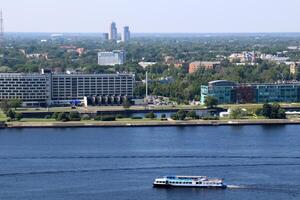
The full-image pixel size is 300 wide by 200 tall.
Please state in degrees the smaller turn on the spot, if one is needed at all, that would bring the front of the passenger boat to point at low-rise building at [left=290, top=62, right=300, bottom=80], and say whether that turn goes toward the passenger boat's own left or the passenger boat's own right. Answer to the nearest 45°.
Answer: approximately 90° to the passenger boat's own right

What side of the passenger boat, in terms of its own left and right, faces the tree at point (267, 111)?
right

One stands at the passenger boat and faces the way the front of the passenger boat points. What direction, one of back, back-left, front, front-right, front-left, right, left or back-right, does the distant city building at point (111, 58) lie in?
right

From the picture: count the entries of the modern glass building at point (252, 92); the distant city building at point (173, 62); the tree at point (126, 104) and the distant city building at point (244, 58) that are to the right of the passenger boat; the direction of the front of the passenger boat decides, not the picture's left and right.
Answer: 4

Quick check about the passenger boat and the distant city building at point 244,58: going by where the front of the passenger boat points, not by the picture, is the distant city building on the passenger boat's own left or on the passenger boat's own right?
on the passenger boat's own right

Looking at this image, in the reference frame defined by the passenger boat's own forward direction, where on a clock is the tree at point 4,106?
The tree is roughly at 2 o'clock from the passenger boat.

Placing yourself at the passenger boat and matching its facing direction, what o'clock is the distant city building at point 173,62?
The distant city building is roughly at 3 o'clock from the passenger boat.

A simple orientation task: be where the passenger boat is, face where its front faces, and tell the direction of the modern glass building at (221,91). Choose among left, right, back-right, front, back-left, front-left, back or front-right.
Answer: right

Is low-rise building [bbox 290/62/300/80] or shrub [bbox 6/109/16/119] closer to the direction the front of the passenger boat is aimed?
the shrub

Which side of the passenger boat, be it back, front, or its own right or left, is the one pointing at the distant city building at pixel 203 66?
right

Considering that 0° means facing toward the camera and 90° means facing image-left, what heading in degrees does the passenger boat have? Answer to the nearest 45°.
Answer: approximately 90°

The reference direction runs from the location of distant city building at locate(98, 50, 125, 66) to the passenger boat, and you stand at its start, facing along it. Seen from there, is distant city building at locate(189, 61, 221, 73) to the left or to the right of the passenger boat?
left

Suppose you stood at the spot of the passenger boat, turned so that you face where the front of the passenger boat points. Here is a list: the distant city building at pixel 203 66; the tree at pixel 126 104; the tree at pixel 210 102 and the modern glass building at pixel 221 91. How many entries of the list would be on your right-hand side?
4

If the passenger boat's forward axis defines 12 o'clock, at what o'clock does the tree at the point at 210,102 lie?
The tree is roughly at 3 o'clock from the passenger boat.
